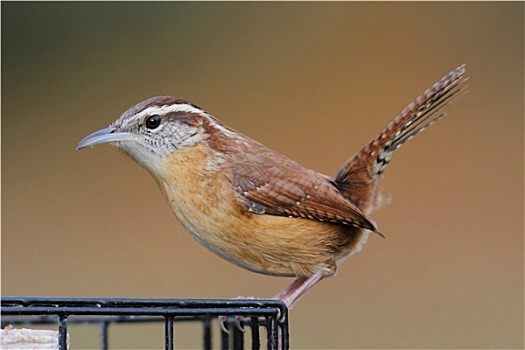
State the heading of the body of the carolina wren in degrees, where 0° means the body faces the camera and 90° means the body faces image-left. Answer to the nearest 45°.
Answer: approximately 90°
